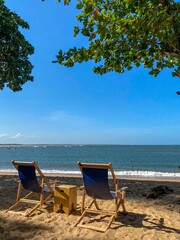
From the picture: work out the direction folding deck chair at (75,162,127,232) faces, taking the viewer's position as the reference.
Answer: facing away from the viewer and to the right of the viewer

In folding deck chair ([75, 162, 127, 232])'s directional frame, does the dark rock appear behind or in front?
in front

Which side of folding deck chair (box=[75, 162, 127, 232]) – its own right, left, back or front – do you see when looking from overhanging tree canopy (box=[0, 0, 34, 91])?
left
